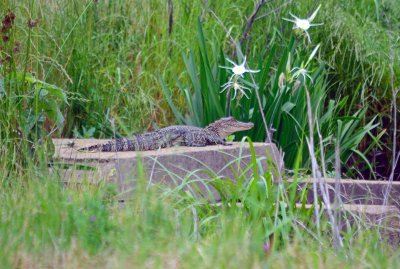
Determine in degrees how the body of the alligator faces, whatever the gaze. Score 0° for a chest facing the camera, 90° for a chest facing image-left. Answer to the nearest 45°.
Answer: approximately 270°

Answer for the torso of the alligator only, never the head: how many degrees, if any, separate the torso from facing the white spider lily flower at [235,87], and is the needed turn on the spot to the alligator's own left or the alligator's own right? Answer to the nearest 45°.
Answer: approximately 45° to the alligator's own left
